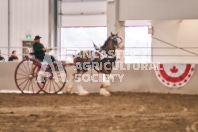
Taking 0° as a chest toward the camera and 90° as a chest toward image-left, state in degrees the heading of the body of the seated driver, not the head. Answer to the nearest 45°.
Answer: approximately 270°
